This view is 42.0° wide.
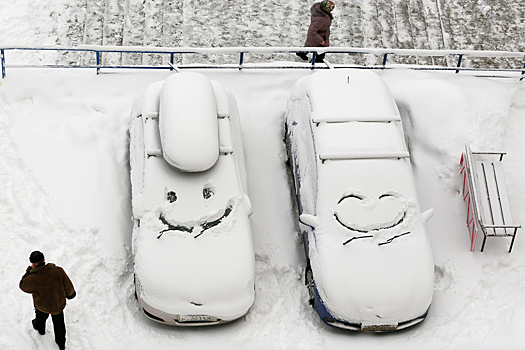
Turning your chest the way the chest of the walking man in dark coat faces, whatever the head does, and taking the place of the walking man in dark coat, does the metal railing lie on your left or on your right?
on your right

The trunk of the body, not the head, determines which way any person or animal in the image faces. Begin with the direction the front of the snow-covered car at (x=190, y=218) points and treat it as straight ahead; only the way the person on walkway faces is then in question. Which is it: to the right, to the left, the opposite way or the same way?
to the left

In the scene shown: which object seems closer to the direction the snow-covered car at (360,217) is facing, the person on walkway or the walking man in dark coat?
the walking man in dark coat

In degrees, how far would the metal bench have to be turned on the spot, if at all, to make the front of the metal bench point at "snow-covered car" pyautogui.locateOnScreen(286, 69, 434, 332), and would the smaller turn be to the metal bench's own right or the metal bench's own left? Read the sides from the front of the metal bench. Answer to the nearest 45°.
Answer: approximately 135° to the metal bench's own right

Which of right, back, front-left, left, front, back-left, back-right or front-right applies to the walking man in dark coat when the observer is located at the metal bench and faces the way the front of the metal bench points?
back-right

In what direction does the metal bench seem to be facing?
to the viewer's right

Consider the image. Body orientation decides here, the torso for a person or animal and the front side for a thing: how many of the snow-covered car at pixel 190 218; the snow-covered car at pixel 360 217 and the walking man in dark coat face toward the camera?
2

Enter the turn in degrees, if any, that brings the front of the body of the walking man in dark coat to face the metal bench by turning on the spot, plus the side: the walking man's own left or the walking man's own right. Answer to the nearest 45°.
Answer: approximately 135° to the walking man's own right

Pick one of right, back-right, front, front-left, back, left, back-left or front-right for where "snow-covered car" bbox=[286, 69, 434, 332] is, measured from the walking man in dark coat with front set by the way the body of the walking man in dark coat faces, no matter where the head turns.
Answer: back-right

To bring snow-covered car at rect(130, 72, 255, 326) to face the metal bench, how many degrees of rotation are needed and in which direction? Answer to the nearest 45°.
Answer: approximately 90° to its left
